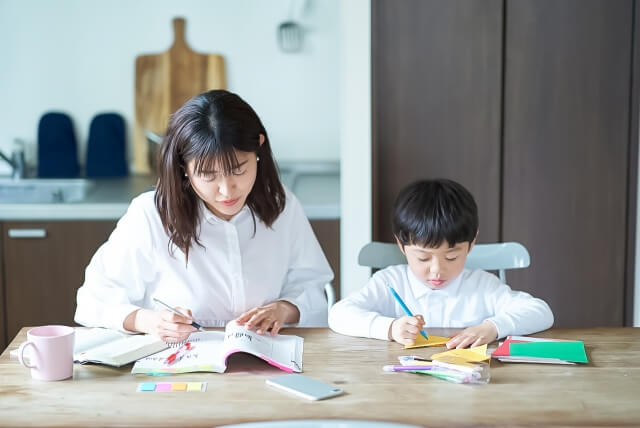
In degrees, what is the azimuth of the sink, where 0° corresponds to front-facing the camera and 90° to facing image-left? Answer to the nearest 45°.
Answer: approximately 0°

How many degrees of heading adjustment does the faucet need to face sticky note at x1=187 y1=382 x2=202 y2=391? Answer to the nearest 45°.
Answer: approximately 90° to its left

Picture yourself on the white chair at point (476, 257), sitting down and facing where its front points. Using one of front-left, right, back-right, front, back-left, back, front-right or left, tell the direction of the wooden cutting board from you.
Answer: back-right
